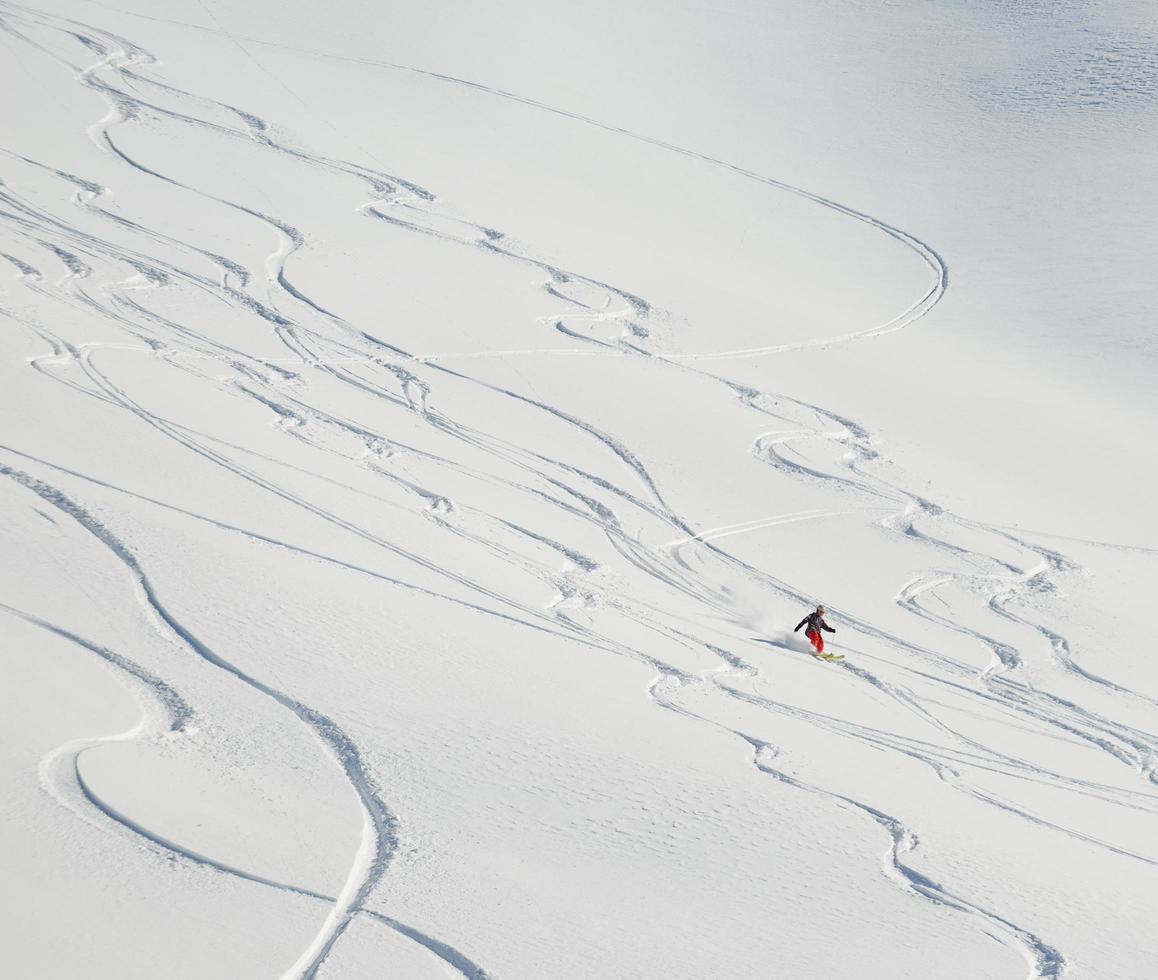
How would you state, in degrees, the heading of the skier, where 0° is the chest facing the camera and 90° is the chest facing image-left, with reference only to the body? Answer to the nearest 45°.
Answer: approximately 315°
